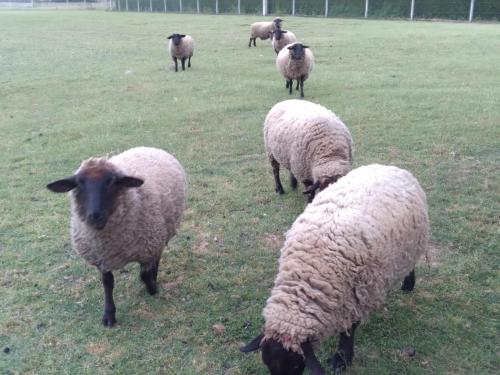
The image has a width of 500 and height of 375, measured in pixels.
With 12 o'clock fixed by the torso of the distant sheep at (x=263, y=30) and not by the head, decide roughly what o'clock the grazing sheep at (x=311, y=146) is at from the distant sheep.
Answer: The grazing sheep is roughly at 3 o'clock from the distant sheep.

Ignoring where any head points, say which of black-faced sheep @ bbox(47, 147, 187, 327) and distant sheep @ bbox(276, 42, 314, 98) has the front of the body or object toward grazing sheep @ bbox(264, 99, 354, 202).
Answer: the distant sheep

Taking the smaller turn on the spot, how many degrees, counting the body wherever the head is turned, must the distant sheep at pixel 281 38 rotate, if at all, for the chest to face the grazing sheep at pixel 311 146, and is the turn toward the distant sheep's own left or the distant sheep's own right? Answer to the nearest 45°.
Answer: approximately 45° to the distant sheep's own left

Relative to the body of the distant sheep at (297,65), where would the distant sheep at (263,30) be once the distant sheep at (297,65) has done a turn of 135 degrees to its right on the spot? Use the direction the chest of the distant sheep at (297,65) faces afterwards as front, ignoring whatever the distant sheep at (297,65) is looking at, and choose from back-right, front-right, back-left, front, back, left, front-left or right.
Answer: front-right

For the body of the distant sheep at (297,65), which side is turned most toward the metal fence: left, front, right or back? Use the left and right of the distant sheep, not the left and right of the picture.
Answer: back

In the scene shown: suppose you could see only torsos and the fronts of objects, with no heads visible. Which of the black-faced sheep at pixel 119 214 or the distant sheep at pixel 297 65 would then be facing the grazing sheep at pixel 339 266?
the distant sheep

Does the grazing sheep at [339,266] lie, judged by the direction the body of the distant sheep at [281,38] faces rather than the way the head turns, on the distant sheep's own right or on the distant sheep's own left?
on the distant sheep's own left

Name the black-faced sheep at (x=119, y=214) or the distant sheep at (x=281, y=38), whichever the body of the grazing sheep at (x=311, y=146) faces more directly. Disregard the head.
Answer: the black-faced sheep

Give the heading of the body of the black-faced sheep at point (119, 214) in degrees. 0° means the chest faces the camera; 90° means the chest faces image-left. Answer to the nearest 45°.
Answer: approximately 45°

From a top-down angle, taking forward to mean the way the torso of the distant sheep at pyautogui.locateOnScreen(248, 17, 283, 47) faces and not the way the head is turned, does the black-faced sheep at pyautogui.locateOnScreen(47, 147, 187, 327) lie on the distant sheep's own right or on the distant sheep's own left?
on the distant sheep's own right

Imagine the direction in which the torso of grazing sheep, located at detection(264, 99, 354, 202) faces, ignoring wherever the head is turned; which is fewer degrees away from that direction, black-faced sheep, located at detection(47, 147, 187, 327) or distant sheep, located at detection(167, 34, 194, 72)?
the black-faced sheep

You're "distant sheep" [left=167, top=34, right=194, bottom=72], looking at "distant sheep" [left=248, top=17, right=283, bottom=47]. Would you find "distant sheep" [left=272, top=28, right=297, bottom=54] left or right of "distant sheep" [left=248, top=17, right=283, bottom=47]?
right

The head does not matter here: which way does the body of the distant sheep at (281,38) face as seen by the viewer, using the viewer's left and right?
facing the viewer and to the left of the viewer

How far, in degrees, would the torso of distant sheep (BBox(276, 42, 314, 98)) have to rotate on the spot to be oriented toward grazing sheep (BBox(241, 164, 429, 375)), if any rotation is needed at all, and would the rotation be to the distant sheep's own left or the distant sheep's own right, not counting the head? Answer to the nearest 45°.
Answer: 0° — it already faces it
